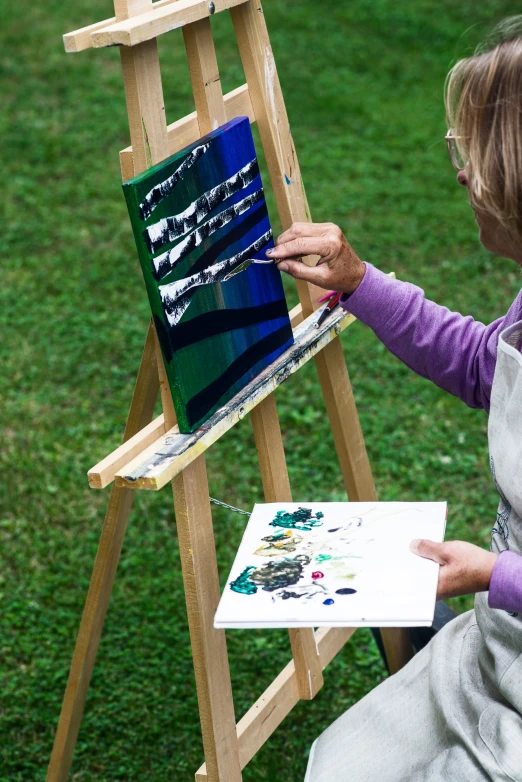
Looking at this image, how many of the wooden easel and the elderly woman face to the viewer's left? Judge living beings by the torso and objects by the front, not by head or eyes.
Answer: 1

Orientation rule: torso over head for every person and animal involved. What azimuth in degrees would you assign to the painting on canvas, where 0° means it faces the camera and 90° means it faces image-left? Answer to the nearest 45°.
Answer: approximately 315°

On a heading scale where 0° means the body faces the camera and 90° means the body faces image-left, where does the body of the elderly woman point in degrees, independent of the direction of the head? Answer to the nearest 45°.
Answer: approximately 90°

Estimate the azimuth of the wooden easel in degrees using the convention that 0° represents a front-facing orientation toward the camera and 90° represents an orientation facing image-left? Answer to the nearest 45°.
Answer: approximately 315°

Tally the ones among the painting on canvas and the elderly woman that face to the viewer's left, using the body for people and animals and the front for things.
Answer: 1

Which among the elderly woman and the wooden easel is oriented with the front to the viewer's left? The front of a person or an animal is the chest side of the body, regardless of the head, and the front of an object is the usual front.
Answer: the elderly woman
